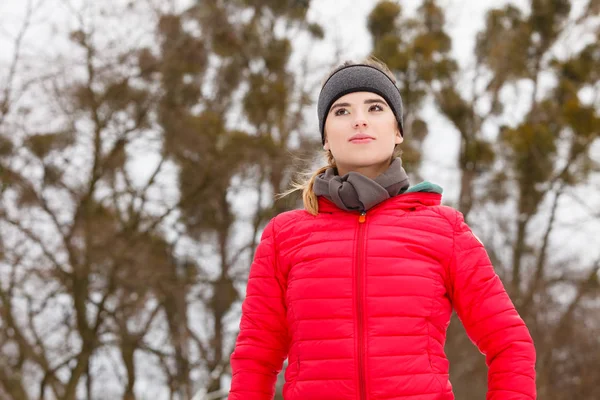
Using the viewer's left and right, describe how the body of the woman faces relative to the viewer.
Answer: facing the viewer
